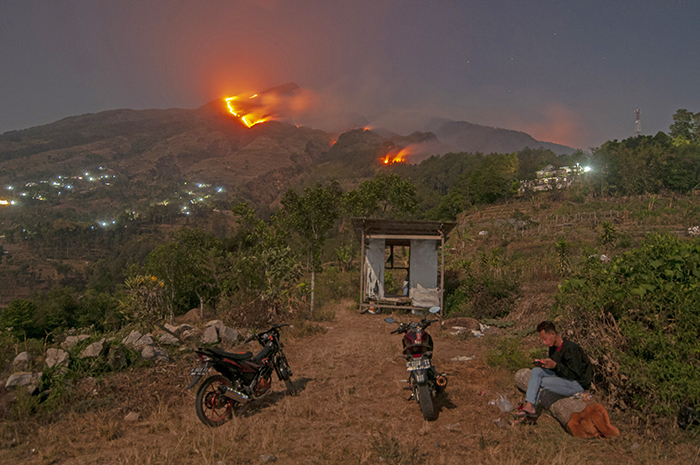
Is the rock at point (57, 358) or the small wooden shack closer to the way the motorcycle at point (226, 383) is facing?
the small wooden shack

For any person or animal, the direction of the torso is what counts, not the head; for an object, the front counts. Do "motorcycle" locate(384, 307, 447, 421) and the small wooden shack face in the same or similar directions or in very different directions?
very different directions

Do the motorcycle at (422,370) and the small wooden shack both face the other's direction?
yes

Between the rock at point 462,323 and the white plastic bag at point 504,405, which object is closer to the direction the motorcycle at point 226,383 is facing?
the rock

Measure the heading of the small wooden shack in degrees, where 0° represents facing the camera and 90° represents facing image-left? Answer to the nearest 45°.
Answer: approximately 0°

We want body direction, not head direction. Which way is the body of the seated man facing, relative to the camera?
to the viewer's left

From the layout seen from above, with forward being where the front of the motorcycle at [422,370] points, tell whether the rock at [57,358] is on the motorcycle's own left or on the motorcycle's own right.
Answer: on the motorcycle's own left

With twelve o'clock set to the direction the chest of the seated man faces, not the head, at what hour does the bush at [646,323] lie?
The bush is roughly at 5 o'clock from the seated man.

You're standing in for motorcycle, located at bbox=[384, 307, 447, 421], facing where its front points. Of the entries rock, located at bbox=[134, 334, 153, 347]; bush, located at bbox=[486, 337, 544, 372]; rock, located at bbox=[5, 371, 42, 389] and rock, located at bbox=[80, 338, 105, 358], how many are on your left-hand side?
3

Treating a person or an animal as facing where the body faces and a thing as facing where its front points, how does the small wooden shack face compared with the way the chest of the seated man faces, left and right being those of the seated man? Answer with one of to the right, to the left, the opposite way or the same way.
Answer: to the left

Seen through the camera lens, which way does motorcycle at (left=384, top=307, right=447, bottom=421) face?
facing away from the viewer
